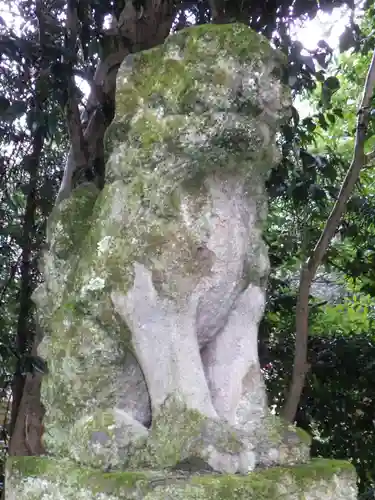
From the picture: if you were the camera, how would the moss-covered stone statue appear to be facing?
facing the viewer and to the right of the viewer

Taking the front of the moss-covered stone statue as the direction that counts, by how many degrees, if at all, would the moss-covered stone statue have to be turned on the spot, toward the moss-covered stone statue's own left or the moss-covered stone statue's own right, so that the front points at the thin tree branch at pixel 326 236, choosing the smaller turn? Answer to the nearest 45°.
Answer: approximately 90° to the moss-covered stone statue's own left
